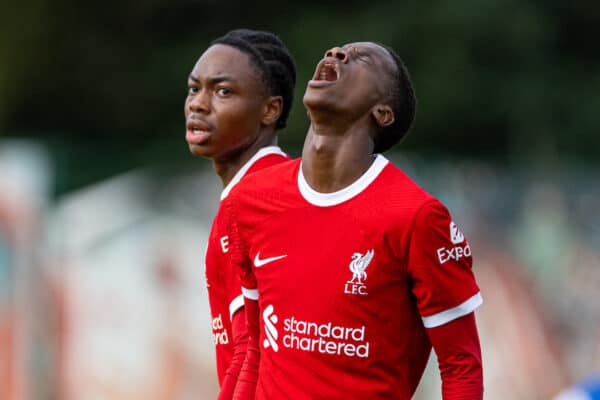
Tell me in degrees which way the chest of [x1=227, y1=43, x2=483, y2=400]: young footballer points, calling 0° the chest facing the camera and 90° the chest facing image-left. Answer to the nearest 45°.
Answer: approximately 45°
